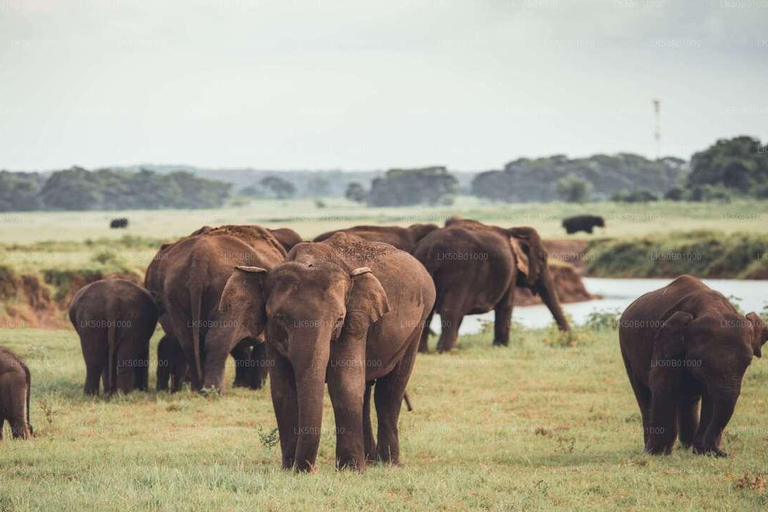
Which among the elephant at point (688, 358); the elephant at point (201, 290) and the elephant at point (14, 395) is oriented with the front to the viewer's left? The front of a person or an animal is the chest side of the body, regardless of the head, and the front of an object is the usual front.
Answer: the elephant at point (14, 395)

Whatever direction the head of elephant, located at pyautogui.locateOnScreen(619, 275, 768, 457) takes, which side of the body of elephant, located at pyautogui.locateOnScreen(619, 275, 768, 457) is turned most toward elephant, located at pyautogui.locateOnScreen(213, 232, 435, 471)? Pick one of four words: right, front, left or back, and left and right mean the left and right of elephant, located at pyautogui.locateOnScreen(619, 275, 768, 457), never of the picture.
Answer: right

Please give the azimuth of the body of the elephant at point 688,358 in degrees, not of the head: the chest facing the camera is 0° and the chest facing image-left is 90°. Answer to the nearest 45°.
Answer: approximately 315°

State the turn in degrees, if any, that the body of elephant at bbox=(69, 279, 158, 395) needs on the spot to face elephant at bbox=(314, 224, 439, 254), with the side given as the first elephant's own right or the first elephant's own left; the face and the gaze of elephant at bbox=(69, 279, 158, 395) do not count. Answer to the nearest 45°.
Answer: approximately 45° to the first elephant's own right

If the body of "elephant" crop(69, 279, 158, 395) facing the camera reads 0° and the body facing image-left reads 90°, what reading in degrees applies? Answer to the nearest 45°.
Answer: approximately 180°

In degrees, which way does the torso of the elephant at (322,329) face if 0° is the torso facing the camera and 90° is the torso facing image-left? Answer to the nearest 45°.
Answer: approximately 45°

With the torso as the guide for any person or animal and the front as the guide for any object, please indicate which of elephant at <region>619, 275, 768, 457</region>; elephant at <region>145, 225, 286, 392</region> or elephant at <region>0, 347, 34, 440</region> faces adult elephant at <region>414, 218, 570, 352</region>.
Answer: elephant at <region>145, 225, 286, 392</region>

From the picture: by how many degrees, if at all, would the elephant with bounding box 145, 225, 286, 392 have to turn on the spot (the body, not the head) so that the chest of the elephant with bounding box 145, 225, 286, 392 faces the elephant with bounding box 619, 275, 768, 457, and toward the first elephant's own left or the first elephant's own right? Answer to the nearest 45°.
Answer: approximately 90° to the first elephant's own right

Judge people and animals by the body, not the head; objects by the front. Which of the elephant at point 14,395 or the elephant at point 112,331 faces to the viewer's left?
the elephant at point 14,395

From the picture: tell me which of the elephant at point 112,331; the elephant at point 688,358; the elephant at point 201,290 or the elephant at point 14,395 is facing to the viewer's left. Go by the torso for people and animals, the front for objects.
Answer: the elephant at point 14,395

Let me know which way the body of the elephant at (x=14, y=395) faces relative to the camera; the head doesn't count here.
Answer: to the viewer's left

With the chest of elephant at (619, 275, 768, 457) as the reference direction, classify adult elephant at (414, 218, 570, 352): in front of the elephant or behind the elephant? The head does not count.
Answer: behind

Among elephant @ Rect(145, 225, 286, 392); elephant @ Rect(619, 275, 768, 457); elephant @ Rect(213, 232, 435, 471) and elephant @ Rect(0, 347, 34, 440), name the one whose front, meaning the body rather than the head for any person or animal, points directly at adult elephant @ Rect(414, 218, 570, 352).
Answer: elephant @ Rect(145, 225, 286, 392)
